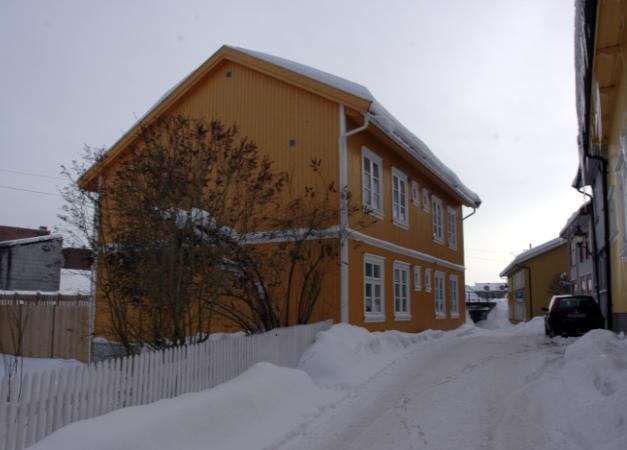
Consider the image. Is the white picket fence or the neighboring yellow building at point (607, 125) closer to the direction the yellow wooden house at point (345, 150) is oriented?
the neighboring yellow building

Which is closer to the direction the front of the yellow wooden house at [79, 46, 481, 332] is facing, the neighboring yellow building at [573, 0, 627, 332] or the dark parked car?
the neighboring yellow building

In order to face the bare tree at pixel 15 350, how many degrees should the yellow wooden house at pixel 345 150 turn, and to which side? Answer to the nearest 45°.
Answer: approximately 90° to its right

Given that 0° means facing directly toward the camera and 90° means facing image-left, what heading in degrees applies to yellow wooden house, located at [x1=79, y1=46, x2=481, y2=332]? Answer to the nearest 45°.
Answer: approximately 315°

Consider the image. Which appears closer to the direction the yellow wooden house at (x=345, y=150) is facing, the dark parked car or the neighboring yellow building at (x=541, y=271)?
the dark parked car

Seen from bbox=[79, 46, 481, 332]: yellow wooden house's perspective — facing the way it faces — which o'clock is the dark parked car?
The dark parked car is roughly at 10 o'clock from the yellow wooden house.

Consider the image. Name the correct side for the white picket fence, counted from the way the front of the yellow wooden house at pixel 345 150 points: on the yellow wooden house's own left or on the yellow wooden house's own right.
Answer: on the yellow wooden house's own right

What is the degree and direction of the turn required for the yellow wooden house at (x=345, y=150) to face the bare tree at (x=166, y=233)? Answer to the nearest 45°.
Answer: approximately 90° to its right

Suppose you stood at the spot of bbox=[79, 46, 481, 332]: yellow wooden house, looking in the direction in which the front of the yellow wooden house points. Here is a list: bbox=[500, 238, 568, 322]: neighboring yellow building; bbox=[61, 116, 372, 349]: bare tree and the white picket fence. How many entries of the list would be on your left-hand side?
1

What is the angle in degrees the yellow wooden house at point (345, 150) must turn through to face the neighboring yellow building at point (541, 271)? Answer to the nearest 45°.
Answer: approximately 90° to its left
